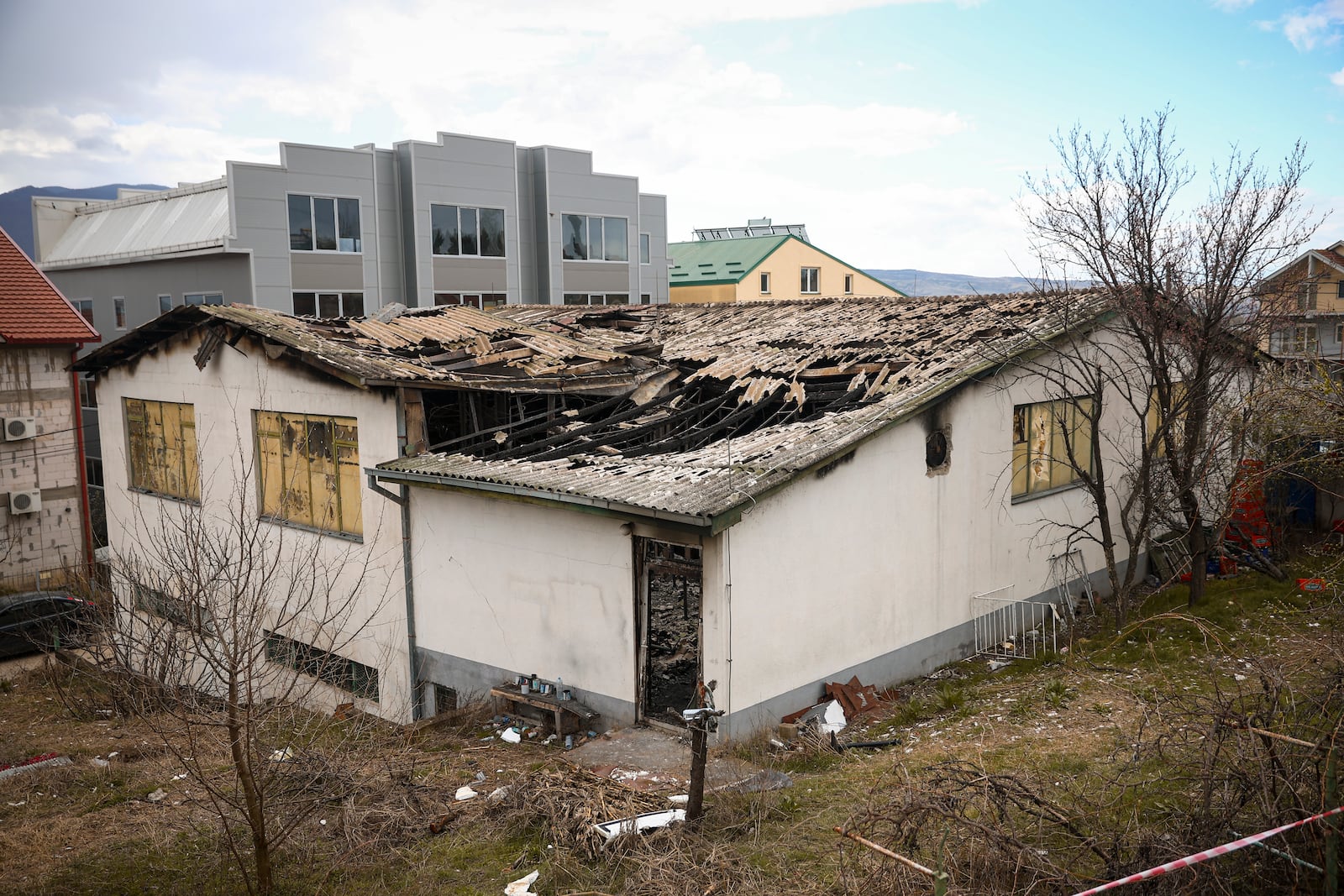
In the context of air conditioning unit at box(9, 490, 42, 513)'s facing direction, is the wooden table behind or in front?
in front

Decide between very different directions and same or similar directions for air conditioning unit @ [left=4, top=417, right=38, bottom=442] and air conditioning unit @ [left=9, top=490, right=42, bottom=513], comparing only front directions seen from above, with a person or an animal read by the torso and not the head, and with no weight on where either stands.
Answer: same or similar directions

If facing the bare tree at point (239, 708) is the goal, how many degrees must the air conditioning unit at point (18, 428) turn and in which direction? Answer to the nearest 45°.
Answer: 0° — it already faces it

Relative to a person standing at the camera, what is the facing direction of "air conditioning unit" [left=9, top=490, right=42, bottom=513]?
facing the viewer

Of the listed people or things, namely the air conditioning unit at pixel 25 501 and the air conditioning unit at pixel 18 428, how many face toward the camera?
2

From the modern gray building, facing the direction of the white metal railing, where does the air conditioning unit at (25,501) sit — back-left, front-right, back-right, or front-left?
front-right

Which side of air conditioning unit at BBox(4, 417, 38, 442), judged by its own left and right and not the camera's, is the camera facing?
front

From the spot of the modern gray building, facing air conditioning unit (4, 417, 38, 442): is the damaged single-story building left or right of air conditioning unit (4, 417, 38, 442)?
left

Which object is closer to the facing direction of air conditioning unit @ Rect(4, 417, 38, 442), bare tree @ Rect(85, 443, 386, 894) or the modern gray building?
the bare tree
